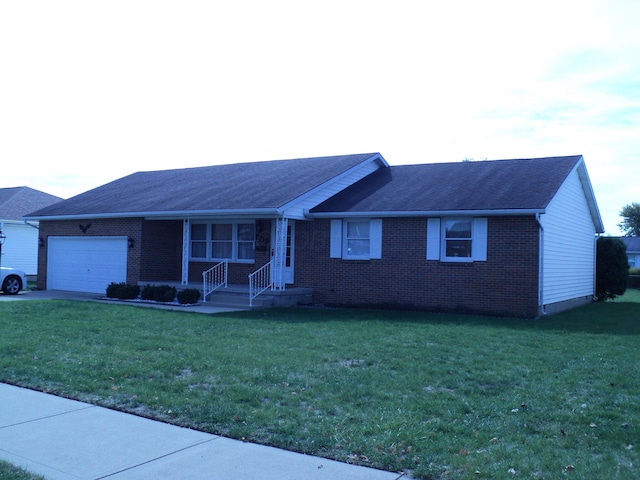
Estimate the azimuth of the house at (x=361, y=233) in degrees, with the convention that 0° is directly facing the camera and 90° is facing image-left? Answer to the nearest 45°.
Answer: approximately 45°

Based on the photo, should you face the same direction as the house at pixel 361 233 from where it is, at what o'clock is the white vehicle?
The white vehicle is roughly at 2 o'clock from the house.

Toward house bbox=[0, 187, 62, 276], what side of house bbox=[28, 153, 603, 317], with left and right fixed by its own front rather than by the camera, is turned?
right

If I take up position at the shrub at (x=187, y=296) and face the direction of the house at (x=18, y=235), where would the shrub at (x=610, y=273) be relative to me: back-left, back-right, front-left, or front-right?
back-right
